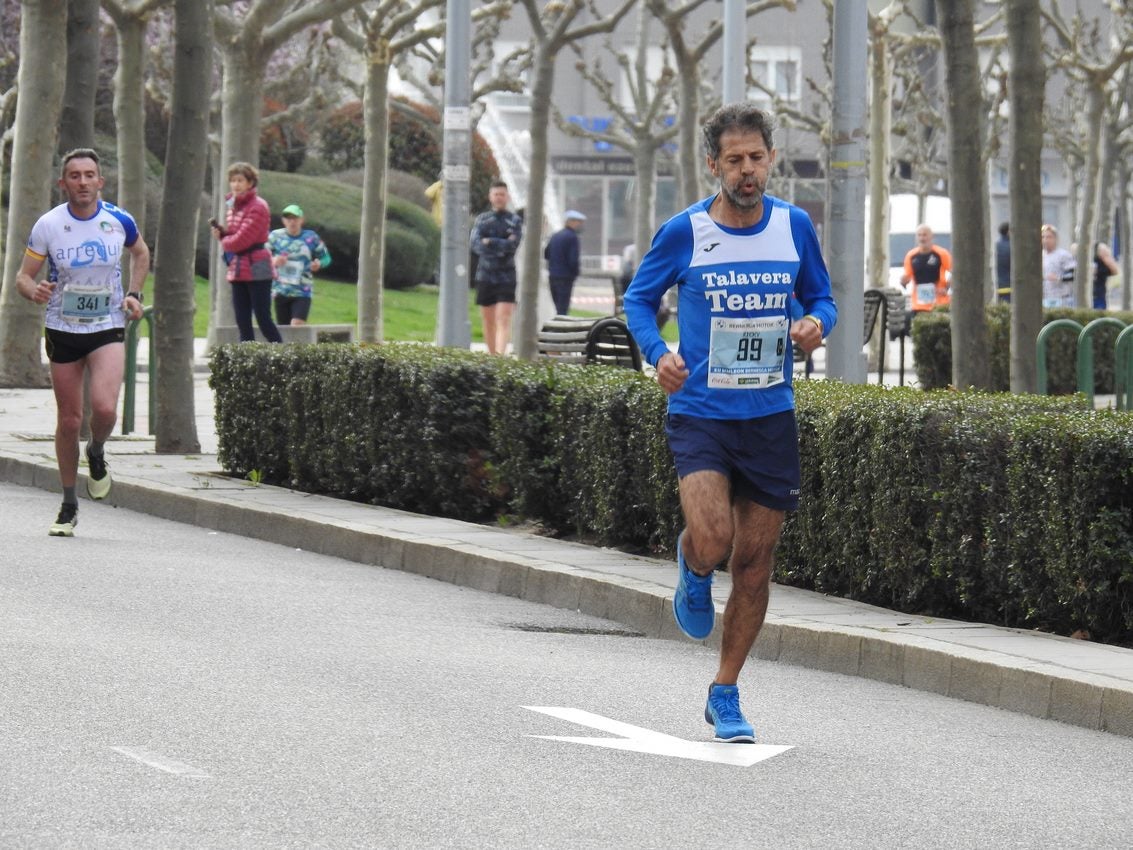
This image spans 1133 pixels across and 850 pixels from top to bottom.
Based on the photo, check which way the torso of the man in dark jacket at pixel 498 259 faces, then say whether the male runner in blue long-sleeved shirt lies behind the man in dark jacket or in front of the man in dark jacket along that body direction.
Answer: in front

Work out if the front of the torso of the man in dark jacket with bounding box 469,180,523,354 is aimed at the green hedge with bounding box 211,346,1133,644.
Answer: yes

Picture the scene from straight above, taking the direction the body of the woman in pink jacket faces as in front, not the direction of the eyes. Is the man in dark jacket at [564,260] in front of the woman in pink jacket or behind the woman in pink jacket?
behind

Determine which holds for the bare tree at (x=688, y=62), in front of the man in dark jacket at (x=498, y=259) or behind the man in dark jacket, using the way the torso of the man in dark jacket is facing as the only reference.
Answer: behind

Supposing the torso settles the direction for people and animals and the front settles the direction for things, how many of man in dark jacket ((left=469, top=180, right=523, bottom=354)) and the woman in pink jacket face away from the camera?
0

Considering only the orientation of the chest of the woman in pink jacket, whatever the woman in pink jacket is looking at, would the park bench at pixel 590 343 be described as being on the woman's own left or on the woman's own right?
on the woman's own left

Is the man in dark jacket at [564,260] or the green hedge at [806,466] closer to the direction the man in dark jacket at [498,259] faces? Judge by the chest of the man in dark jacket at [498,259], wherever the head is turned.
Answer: the green hedge

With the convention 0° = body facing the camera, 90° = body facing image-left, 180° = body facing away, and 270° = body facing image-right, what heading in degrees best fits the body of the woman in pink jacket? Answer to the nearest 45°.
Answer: approximately 45°

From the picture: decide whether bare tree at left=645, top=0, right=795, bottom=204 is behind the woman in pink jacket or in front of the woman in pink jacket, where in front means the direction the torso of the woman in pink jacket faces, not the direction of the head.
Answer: behind
